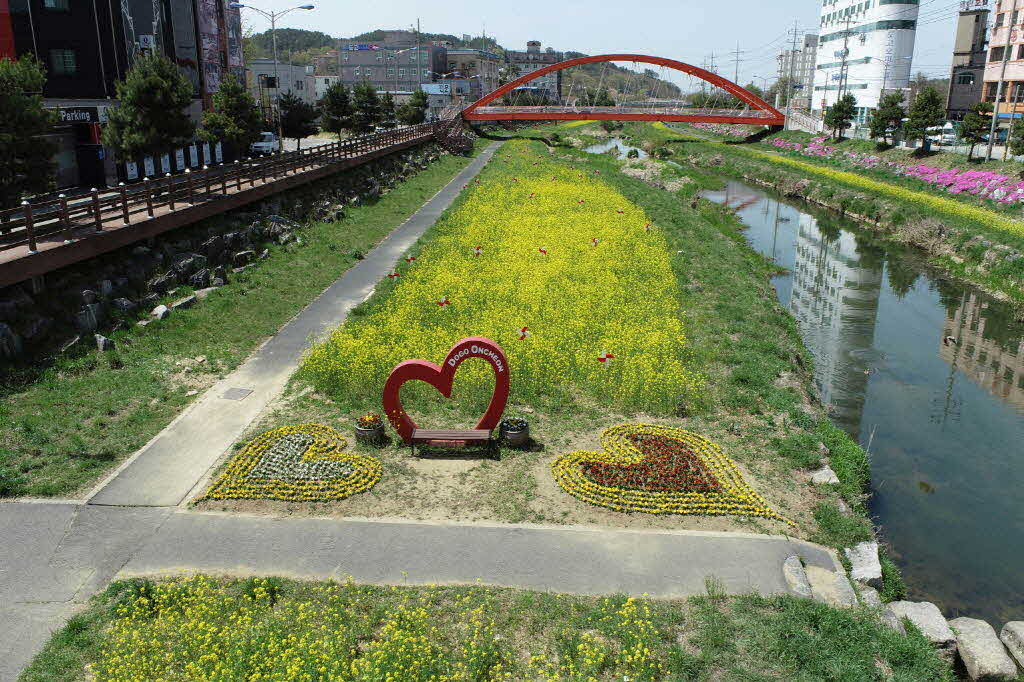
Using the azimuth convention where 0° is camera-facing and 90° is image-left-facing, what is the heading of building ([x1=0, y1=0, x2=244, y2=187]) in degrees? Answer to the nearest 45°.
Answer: approximately 315°

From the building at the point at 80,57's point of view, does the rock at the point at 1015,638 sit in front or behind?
in front

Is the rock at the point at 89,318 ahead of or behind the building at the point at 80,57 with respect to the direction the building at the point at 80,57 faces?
ahead

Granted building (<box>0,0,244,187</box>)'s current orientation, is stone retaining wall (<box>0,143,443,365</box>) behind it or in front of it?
in front

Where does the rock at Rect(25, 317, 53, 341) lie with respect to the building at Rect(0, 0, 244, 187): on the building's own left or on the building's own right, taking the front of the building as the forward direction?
on the building's own right

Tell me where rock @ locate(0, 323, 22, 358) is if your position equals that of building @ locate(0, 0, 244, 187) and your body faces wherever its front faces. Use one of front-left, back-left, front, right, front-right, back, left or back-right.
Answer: front-right

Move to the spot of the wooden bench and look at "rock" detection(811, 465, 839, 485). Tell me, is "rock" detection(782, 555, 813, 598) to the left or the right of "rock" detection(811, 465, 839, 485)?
right
